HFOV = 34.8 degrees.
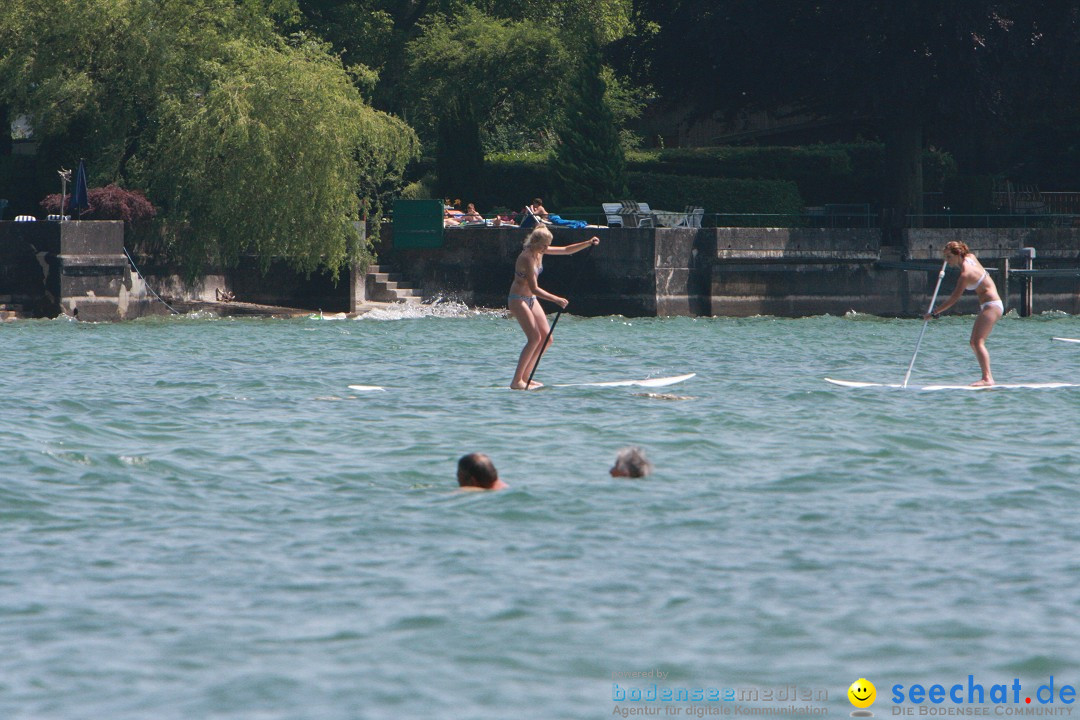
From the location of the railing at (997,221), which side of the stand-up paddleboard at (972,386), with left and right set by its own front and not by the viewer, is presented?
right

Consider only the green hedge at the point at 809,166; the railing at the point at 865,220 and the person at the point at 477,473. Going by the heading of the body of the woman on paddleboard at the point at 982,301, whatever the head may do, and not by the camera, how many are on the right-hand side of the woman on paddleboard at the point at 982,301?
2

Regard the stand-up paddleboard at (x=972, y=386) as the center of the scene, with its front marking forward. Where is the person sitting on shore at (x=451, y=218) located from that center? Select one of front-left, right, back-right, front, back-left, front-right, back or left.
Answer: front-right

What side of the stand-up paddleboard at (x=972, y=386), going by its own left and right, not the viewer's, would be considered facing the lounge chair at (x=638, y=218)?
right

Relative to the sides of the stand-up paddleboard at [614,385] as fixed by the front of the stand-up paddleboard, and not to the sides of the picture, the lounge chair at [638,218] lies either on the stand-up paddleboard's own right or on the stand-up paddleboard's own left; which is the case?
on the stand-up paddleboard's own left

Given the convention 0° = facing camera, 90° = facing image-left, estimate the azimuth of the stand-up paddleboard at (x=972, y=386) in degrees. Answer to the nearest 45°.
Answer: approximately 90°

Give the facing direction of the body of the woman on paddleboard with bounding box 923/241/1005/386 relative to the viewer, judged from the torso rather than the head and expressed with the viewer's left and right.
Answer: facing to the left of the viewer

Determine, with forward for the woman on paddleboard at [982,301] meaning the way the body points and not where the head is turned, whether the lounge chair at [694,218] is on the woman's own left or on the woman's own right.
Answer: on the woman's own right

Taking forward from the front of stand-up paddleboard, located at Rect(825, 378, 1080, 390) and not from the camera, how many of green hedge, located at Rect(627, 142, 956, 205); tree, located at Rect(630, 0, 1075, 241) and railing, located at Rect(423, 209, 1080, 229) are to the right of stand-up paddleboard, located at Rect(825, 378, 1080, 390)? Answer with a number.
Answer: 3

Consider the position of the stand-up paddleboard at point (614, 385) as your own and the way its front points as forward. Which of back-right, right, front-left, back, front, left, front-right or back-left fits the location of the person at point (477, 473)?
right

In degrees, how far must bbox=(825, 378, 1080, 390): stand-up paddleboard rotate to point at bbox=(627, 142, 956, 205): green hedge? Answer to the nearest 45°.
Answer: approximately 90° to its right

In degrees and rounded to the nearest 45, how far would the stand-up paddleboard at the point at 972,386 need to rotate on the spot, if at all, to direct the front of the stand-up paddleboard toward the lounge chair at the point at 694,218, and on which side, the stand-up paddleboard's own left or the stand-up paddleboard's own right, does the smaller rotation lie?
approximately 90° to the stand-up paddleboard's own right

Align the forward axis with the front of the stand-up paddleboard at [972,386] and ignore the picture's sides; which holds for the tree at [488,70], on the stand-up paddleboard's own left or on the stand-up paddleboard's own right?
on the stand-up paddleboard's own right
